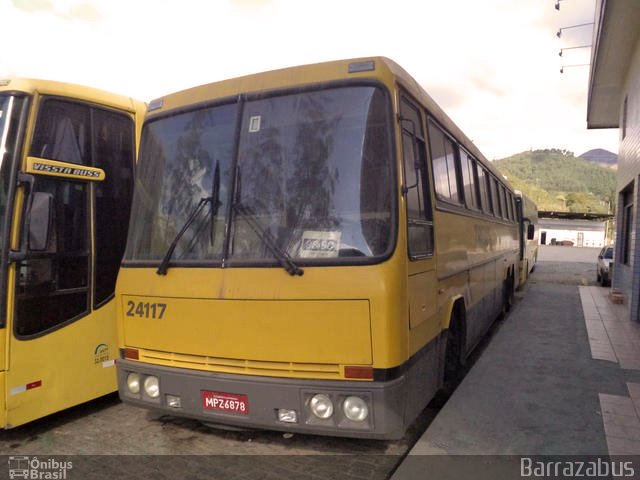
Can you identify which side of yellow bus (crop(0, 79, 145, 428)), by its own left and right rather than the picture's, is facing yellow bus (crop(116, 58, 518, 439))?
left

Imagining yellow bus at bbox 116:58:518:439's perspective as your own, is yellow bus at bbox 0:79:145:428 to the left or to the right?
on its right

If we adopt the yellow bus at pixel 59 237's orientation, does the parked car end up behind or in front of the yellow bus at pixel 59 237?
behind

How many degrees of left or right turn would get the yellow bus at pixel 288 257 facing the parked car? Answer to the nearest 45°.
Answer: approximately 180°

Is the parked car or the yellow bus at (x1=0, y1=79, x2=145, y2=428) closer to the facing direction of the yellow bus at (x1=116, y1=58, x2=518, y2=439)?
the yellow bus

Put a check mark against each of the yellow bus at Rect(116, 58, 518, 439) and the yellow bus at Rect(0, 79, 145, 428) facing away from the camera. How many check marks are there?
0

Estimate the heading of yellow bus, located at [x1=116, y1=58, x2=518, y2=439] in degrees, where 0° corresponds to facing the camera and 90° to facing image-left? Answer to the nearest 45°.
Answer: approximately 45°

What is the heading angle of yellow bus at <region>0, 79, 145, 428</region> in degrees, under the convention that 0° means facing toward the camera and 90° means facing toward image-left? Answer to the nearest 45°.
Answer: approximately 45°
